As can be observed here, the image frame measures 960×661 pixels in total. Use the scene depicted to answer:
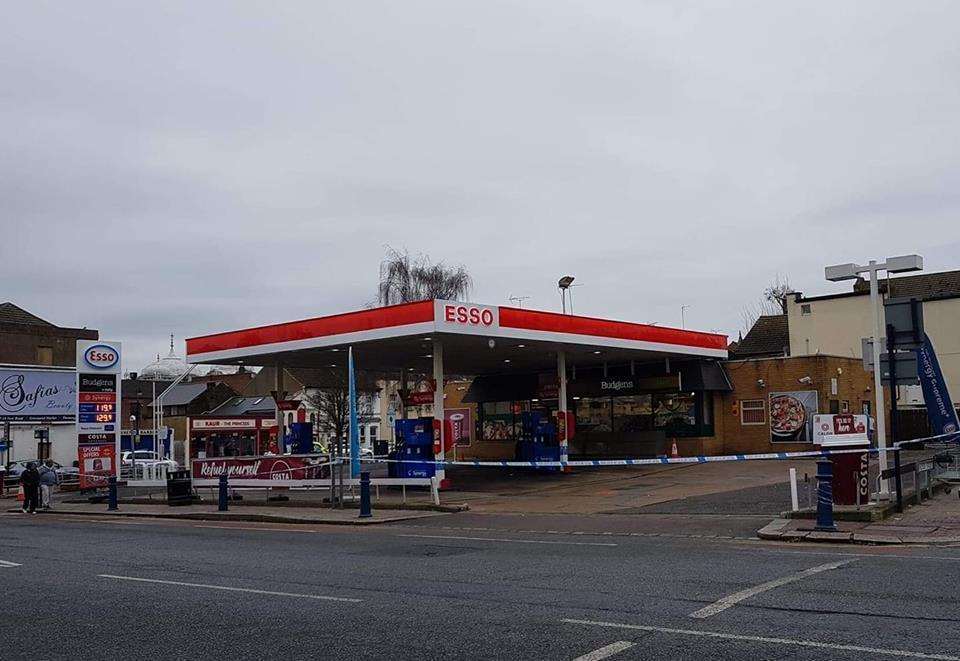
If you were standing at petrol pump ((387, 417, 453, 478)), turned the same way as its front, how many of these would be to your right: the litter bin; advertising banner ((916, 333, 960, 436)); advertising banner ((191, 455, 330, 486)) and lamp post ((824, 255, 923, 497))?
2

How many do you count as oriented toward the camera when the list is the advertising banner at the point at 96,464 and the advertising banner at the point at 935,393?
2

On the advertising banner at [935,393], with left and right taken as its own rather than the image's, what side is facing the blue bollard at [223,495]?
right

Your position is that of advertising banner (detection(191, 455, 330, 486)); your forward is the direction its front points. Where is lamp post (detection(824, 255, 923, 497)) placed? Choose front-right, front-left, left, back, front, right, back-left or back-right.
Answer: front-left

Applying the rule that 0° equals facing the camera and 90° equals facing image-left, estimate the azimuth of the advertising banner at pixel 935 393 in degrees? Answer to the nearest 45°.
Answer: approximately 0°

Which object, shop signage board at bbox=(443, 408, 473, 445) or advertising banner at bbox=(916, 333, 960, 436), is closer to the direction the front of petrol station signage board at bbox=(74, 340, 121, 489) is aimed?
the advertising banner

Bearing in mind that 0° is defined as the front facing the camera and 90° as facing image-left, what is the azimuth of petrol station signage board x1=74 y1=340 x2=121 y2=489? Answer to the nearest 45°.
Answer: approximately 0°

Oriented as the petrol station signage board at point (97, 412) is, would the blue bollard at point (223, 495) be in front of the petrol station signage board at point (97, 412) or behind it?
in front
